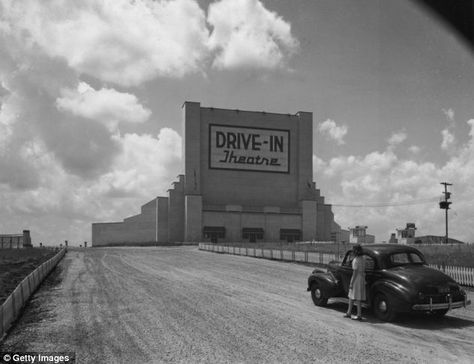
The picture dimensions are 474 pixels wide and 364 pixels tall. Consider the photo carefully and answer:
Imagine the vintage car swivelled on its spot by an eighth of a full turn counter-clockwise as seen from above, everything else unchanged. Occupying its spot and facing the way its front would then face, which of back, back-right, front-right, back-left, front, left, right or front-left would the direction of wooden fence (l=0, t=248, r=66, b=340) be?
front

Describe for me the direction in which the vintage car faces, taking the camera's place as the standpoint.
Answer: facing away from the viewer and to the left of the viewer

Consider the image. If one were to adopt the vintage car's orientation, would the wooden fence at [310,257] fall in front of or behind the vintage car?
in front
